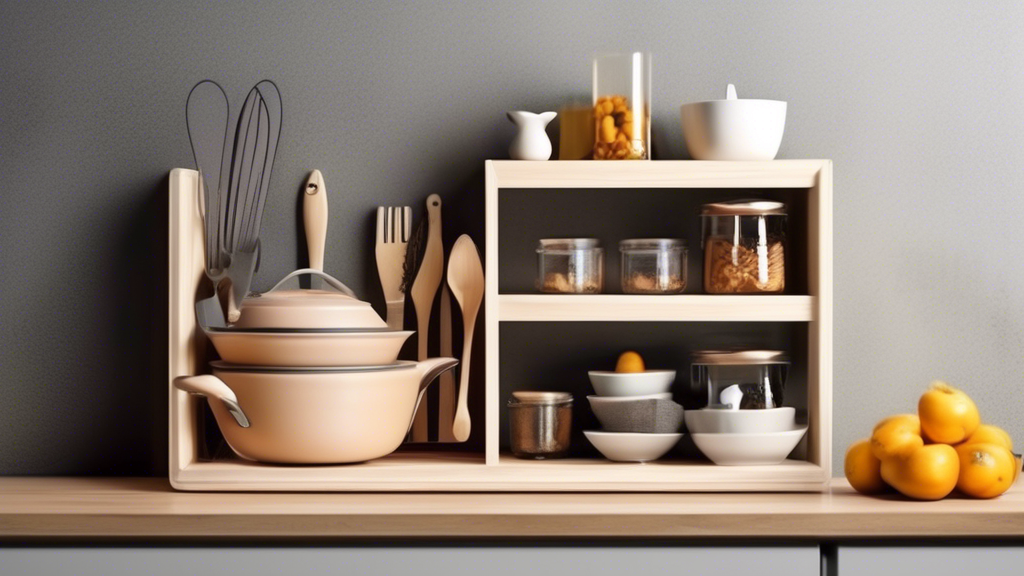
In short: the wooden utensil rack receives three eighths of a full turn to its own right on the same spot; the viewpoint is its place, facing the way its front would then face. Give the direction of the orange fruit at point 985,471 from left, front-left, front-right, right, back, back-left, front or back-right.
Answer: back-right

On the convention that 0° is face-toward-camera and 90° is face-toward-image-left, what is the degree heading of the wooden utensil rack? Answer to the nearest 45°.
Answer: approximately 0°

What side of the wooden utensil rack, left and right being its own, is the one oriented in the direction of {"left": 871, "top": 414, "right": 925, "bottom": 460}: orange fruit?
left

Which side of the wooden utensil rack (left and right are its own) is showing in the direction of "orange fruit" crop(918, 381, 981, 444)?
left

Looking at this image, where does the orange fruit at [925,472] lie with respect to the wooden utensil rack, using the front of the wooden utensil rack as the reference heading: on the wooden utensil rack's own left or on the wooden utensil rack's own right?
on the wooden utensil rack's own left
